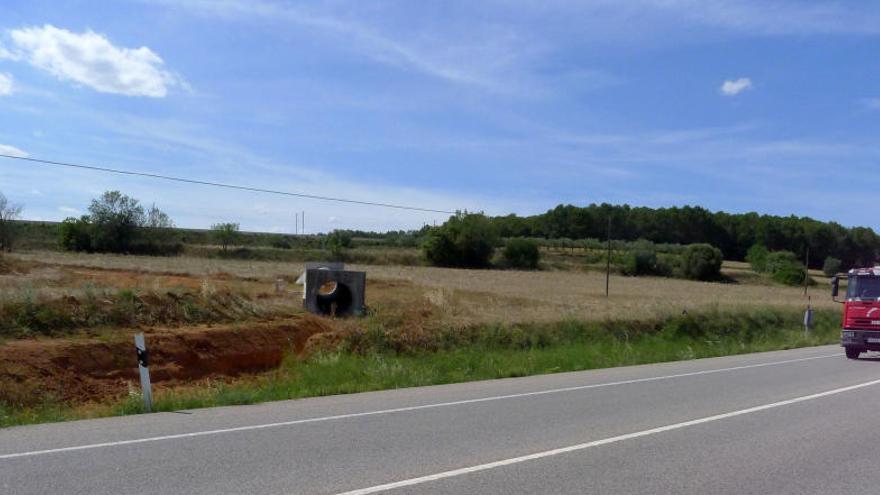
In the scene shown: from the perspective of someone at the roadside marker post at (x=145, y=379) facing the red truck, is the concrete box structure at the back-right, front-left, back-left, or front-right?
front-left

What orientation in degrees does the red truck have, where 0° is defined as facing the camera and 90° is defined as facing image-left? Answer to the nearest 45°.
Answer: approximately 0°

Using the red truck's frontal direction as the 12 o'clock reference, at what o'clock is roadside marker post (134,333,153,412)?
The roadside marker post is roughly at 1 o'clock from the red truck.

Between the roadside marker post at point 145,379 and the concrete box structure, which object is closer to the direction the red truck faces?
the roadside marker post

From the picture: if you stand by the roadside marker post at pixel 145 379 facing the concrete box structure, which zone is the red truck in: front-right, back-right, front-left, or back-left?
front-right

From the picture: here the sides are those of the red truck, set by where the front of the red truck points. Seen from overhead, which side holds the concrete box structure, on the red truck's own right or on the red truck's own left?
on the red truck's own right

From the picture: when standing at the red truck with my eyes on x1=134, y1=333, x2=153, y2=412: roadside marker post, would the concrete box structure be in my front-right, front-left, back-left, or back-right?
front-right
